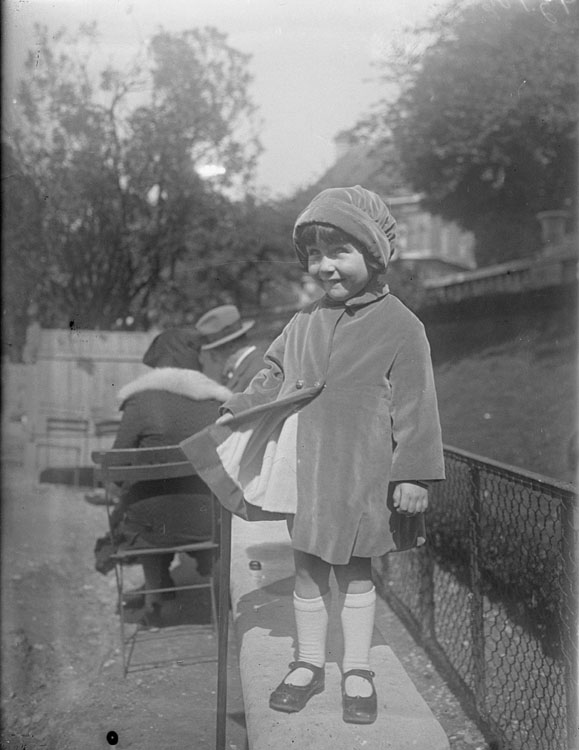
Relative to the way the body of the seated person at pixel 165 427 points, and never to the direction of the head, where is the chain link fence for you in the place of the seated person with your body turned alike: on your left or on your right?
on your right

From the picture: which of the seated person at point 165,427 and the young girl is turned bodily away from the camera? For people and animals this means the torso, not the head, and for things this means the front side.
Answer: the seated person

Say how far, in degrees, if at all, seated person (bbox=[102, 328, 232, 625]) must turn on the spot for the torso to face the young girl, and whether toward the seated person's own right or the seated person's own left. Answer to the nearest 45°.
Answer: approximately 180°

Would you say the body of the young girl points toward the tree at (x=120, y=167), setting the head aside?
no

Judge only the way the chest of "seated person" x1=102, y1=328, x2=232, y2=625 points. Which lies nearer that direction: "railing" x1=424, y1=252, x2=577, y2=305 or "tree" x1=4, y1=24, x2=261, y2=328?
the tree

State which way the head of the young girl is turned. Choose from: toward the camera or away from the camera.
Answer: toward the camera

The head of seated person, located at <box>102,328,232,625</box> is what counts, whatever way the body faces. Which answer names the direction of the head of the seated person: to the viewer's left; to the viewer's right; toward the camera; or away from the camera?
away from the camera

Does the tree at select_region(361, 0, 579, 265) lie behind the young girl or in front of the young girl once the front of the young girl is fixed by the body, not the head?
behind

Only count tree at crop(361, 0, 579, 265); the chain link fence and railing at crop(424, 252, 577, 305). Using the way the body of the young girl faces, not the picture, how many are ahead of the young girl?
0

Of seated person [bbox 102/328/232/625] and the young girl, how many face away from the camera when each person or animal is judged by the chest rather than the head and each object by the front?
1

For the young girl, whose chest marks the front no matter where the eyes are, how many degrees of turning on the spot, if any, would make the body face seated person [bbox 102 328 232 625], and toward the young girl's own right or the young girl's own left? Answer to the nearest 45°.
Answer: approximately 90° to the young girl's own right

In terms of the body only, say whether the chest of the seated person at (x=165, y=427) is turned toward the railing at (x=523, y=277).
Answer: no

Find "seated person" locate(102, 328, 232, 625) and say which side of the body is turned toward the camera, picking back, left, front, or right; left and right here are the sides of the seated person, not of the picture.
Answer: back
